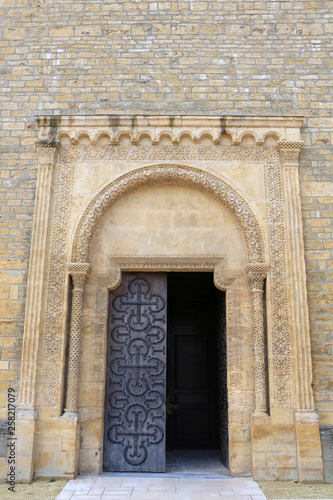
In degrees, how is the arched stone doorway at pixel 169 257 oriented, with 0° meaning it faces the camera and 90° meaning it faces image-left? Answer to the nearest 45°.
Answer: approximately 0°
